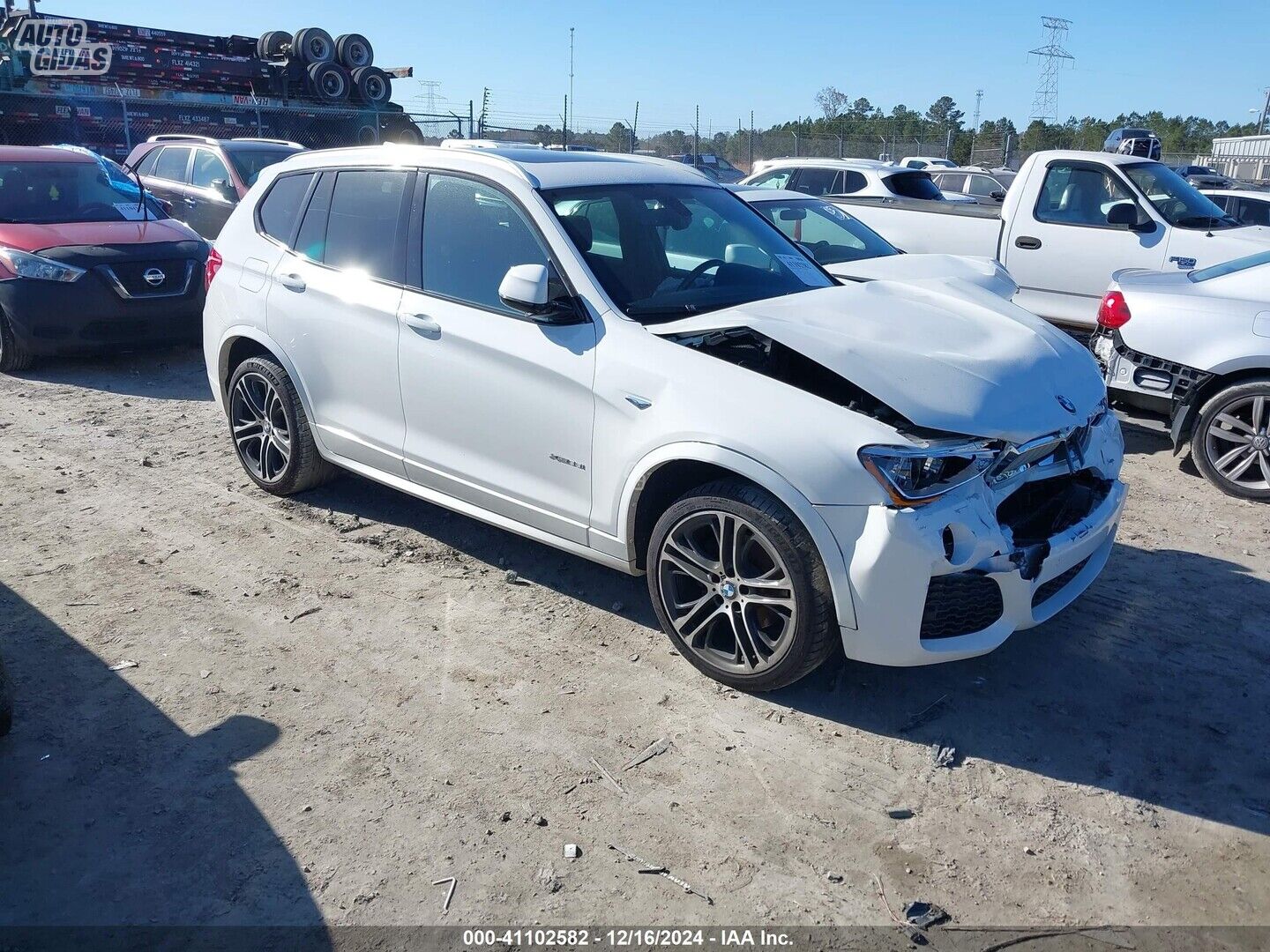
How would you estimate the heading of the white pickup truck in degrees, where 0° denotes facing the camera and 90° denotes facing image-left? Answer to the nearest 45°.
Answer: approximately 315°

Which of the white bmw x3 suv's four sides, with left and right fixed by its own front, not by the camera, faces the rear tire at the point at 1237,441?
left

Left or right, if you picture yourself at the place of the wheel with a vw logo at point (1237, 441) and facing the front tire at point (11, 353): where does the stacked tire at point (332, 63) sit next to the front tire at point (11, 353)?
right

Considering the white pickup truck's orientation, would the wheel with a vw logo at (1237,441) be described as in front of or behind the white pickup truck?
in front

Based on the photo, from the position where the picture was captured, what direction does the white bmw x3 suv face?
facing the viewer and to the right of the viewer

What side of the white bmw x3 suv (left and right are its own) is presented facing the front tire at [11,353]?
back

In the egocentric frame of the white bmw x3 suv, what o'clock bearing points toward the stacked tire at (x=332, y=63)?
The stacked tire is roughly at 7 o'clock from the white bmw x3 suv.

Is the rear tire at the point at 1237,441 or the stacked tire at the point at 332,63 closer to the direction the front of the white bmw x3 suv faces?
the rear tire

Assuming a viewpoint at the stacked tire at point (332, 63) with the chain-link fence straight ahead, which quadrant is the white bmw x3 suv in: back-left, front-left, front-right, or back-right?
front-left

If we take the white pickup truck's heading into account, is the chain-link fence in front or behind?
behind

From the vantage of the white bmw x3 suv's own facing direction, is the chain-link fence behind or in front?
behind
